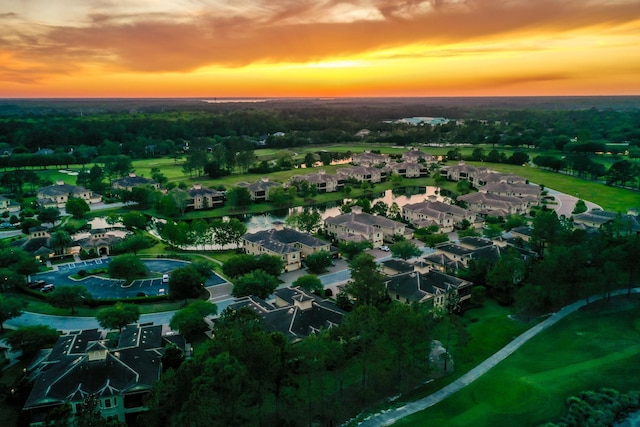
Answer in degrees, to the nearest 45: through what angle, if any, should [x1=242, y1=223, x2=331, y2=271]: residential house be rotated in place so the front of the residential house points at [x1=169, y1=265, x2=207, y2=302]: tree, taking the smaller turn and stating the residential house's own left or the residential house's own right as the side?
approximately 45° to the residential house's own right

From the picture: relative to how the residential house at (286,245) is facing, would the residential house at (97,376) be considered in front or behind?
in front

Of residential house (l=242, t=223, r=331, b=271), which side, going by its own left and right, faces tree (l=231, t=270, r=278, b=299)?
front

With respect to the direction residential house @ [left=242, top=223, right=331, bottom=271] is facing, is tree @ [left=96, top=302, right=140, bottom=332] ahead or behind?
ahead

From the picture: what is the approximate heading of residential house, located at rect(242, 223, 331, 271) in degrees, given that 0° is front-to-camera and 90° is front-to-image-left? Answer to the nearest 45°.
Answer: approximately 0°

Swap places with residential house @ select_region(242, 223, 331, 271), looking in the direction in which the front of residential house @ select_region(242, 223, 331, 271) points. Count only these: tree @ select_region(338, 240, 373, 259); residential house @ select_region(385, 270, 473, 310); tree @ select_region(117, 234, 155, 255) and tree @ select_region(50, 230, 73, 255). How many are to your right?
2

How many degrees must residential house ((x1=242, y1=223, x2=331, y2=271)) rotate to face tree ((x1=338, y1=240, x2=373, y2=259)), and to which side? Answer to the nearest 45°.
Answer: approximately 90° to its left

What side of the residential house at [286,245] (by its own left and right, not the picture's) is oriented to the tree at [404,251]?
left

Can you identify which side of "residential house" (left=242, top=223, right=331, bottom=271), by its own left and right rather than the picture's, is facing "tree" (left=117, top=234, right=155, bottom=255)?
right

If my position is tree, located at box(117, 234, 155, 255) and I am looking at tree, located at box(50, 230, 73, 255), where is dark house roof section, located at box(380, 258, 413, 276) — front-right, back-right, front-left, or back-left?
back-left

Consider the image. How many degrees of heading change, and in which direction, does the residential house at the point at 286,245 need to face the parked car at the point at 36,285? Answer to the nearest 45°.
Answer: approximately 90° to its right

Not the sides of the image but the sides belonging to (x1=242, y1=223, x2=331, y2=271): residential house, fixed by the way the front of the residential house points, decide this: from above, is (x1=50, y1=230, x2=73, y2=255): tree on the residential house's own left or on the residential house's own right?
on the residential house's own right

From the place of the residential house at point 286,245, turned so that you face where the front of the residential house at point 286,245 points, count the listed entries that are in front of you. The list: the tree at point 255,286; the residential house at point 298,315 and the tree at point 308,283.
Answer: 3

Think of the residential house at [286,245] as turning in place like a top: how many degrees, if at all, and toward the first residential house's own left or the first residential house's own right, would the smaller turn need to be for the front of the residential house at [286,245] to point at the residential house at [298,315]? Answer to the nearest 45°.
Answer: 0° — it already faces it

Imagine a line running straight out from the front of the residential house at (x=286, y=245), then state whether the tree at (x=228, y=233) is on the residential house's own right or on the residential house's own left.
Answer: on the residential house's own right

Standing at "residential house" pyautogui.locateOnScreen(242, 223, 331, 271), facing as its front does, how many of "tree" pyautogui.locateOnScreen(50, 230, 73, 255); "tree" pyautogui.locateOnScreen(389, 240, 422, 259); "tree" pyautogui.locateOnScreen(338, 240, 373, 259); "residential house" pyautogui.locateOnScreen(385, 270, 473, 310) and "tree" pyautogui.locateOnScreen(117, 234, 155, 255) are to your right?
2
